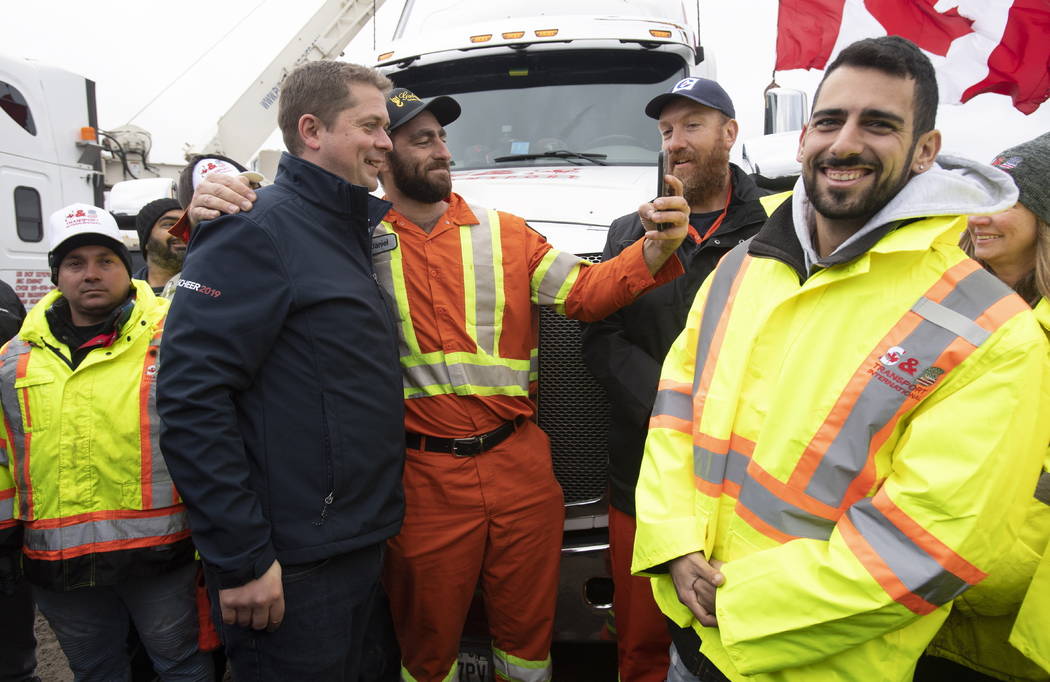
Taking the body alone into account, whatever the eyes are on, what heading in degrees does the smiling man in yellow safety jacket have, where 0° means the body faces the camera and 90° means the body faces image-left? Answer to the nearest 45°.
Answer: approximately 45°

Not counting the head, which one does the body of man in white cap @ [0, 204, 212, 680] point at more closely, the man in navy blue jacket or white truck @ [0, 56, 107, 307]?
the man in navy blue jacket

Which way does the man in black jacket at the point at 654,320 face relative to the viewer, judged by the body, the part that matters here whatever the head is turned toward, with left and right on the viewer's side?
facing the viewer and to the left of the viewer

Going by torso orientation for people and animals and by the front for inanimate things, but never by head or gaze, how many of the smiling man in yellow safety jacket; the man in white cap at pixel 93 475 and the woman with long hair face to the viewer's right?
0

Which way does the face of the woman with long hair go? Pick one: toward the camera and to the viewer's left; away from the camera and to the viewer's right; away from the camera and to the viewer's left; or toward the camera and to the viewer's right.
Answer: toward the camera and to the viewer's left

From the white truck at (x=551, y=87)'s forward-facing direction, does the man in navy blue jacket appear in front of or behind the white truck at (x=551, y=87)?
in front

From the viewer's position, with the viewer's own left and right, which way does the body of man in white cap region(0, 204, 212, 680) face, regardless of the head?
facing the viewer

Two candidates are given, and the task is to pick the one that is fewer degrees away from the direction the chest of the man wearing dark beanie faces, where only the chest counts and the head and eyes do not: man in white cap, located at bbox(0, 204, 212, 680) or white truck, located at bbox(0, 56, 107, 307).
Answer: the man in white cap

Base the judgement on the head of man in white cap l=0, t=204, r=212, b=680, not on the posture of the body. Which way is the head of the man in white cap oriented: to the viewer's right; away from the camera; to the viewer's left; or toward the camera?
toward the camera

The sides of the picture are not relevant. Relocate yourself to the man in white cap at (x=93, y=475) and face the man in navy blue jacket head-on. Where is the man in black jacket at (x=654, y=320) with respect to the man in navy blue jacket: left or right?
left

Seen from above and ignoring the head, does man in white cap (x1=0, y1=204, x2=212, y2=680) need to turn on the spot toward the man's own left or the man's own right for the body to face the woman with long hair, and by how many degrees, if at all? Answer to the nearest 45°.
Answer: approximately 45° to the man's own left

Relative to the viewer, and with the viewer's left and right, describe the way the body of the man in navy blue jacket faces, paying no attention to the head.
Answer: facing to the right of the viewer

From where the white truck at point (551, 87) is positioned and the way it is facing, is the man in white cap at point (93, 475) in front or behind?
in front

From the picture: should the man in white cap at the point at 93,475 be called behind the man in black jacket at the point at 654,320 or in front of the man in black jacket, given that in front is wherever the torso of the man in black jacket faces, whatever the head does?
in front
